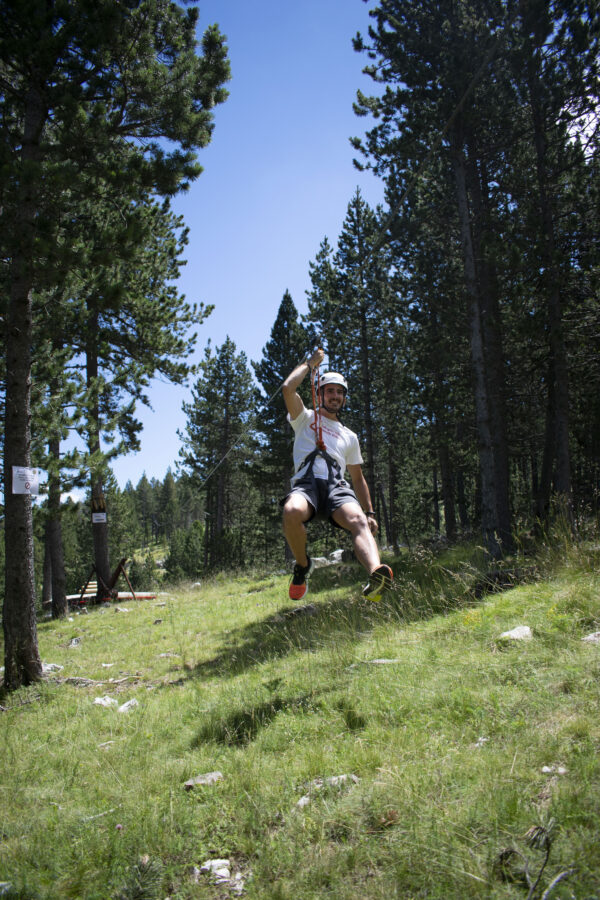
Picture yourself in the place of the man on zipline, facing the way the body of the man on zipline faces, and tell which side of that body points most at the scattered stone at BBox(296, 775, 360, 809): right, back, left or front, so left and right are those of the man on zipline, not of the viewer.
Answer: front

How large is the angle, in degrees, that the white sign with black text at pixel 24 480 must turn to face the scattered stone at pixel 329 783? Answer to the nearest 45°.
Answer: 0° — it already faces it

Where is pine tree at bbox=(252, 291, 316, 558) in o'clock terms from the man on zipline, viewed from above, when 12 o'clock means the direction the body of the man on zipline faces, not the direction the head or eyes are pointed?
The pine tree is roughly at 6 o'clock from the man on zipline.

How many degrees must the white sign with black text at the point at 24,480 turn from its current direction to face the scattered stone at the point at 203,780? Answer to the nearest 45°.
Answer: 0° — it already faces it

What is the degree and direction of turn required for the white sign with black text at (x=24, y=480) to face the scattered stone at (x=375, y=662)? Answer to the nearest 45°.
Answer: approximately 45° to its left

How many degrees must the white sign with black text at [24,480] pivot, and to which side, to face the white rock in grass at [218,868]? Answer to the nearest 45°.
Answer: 0° — it already faces it

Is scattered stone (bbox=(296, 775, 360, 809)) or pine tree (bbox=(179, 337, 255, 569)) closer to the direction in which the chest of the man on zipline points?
the scattered stone

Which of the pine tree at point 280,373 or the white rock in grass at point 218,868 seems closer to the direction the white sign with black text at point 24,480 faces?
the white rock in grass

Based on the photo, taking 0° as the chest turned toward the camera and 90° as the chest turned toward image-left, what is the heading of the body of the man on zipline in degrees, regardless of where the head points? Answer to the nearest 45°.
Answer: approximately 0°

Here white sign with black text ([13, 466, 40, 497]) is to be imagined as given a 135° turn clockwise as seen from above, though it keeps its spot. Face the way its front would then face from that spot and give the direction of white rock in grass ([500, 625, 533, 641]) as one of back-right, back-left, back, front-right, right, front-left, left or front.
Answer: back

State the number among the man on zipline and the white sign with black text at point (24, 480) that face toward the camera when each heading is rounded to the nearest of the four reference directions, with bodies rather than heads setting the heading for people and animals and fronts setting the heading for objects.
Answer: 2

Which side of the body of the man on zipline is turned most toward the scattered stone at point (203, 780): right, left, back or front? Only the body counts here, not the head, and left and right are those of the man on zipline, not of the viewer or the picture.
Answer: front
